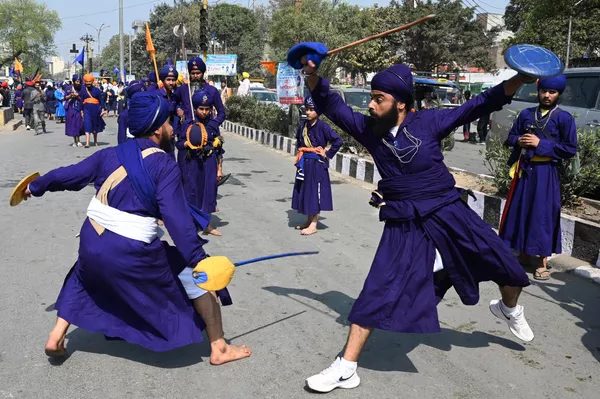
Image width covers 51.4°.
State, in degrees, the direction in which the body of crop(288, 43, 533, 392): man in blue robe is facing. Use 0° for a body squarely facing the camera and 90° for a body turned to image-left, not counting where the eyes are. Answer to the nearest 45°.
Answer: approximately 45°

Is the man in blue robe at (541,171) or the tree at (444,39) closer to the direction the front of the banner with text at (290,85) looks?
the man in blue robe

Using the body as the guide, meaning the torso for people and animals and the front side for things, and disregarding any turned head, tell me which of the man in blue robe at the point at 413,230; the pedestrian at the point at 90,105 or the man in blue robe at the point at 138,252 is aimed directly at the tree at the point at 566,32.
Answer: the man in blue robe at the point at 138,252

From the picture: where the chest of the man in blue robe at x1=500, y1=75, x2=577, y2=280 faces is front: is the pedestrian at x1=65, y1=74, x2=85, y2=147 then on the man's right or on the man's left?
on the man's right

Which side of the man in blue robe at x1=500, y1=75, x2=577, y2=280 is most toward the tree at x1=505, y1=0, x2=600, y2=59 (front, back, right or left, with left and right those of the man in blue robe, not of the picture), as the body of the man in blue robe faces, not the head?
back

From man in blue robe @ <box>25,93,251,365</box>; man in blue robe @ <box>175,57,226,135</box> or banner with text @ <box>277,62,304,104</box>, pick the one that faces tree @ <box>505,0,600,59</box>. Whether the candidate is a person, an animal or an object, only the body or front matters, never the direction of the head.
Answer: man in blue robe @ <box>25,93,251,365</box>

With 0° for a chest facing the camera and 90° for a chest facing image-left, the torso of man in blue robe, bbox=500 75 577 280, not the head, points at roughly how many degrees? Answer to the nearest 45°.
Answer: approximately 0°

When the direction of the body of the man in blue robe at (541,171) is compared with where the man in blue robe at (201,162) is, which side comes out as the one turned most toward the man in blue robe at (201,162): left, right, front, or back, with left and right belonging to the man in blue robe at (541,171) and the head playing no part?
right

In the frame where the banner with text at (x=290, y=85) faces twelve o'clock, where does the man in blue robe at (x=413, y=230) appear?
The man in blue robe is roughly at 12 o'clock from the banner with text.
